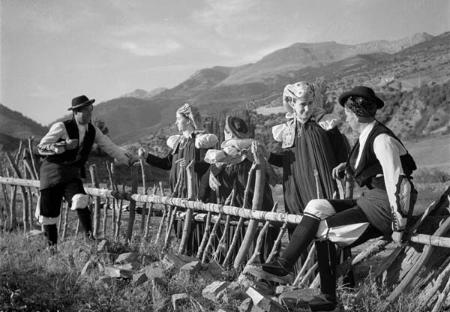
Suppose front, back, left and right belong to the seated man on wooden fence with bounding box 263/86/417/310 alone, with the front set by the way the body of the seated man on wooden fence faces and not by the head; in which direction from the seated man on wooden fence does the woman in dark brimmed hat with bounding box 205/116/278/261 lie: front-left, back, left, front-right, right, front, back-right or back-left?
front-right

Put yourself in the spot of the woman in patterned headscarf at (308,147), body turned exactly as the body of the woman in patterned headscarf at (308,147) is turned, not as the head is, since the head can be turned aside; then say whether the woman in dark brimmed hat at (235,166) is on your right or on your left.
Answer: on your right

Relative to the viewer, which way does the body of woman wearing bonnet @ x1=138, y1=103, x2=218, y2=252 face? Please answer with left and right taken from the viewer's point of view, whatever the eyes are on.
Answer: facing the viewer and to the left of the viewer

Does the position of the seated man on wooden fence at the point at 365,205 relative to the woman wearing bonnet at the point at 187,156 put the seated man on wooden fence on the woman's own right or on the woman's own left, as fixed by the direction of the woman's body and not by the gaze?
on the woman's own left

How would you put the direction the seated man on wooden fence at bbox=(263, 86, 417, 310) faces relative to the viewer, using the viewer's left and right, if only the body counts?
facing to the left of the viewer
